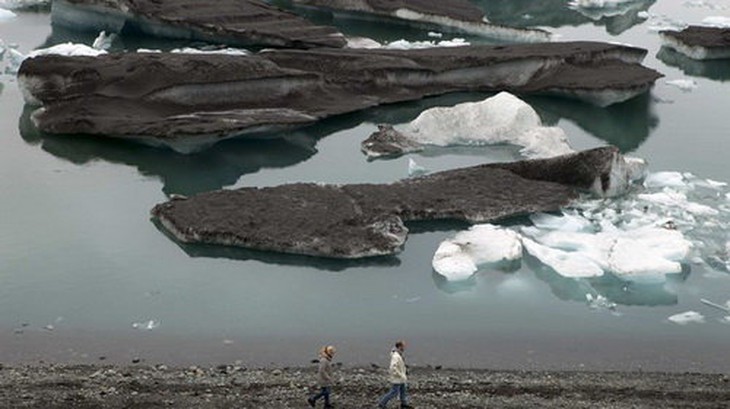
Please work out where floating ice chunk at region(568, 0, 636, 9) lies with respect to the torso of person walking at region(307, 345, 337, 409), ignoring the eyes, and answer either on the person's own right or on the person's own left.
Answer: on the person's own left

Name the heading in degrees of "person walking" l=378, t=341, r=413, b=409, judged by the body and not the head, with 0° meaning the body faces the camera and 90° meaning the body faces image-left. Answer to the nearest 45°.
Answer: approximately 270°

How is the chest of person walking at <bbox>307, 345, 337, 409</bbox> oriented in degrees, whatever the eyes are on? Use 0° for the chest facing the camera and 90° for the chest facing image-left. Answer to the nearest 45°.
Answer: approximately 270°

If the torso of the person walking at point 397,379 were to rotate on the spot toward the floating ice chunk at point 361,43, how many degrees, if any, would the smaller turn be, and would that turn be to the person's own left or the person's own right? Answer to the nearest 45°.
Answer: approximately 90° to the person's own left

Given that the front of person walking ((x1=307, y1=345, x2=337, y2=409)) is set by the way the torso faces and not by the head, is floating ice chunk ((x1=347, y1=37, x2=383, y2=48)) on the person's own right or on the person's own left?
on the person's own left

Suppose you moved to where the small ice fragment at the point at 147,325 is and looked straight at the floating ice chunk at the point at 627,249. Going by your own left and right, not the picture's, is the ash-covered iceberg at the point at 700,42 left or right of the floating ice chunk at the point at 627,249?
left
